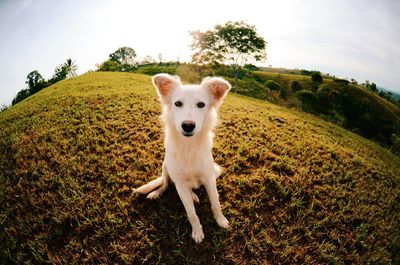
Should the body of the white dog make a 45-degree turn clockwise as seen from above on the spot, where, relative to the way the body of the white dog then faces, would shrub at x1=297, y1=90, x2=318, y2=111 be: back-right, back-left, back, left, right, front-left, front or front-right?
back

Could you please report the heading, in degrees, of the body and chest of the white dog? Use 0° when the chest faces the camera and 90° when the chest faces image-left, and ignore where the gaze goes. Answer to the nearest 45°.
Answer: approximately 0°

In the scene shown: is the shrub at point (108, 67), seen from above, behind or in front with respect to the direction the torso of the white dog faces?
behind
